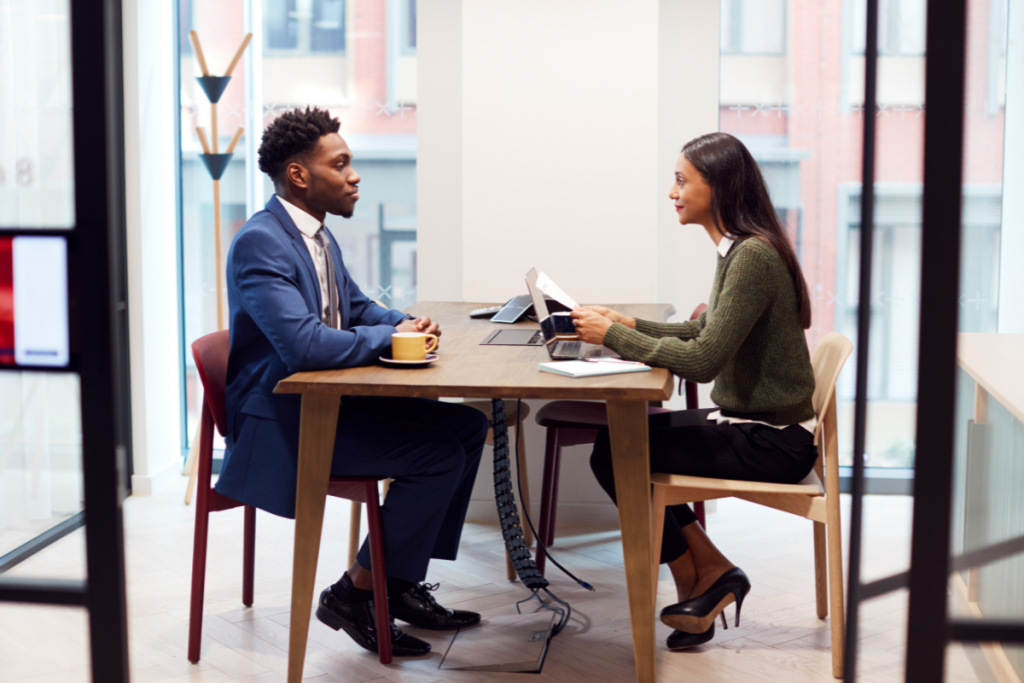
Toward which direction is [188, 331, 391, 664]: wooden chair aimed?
to the viewer's right

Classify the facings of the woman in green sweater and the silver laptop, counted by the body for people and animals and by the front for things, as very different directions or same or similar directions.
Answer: very different directions

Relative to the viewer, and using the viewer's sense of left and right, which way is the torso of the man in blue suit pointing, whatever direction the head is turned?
facing to the right of the viewer

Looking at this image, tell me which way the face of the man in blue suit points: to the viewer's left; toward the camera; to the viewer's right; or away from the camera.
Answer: to the viewer's right

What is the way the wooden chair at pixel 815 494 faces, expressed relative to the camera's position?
facing to the left of the viewer

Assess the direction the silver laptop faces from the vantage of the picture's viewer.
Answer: facing to the right of the viewer

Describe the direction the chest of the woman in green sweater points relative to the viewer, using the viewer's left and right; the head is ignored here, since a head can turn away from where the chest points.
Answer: facing to the left of the viewer

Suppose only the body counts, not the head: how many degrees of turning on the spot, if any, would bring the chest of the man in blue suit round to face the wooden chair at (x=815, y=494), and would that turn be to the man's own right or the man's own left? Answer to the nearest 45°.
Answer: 0° — they already face it

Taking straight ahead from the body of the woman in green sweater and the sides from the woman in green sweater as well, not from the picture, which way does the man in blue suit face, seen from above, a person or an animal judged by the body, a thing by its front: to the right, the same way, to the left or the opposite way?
the opposite way

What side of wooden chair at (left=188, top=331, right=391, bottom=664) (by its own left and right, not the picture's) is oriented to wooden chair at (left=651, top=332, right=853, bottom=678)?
front
